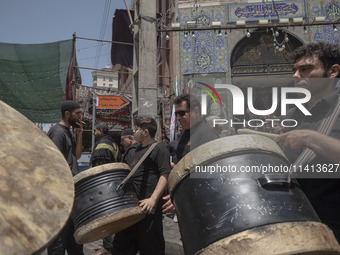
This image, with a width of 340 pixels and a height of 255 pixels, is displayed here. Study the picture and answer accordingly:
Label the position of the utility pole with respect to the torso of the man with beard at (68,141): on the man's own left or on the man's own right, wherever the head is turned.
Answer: on the man's own left

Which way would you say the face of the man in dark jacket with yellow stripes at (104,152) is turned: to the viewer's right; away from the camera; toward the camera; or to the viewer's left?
to the viewer's left

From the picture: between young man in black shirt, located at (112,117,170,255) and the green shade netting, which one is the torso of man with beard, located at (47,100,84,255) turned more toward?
the young man in black shirt

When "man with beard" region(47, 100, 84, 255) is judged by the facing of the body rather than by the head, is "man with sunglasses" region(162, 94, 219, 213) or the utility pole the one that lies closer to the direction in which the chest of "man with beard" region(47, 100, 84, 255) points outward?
the man with sunglasses

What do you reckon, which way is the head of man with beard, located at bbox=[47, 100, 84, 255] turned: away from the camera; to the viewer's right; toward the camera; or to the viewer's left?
to the viewer's right
